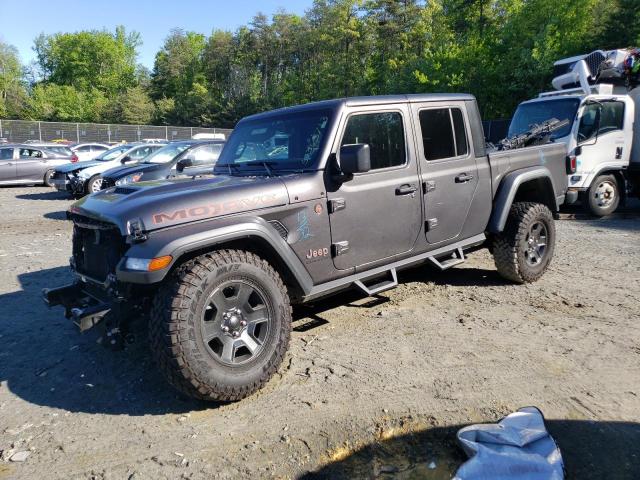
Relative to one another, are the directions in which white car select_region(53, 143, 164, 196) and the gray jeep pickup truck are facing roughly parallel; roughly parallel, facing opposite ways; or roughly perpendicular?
roughly parallel

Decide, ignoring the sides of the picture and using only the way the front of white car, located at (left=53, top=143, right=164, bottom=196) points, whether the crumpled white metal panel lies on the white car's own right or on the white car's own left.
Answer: on the white car's own left

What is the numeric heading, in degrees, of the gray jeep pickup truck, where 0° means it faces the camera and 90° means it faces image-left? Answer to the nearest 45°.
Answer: approximately 45°

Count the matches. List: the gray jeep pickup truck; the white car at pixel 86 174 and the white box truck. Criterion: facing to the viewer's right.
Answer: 0

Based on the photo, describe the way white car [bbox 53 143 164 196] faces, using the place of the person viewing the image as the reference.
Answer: facing the viewer and to the left of the viewer

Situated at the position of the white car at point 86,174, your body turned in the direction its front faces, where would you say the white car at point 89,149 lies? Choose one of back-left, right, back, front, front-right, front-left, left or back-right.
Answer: back-right

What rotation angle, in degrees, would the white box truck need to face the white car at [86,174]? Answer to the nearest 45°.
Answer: approximately 45° to its right

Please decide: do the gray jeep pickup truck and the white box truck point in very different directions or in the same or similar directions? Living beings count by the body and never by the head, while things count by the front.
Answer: same or similar directions

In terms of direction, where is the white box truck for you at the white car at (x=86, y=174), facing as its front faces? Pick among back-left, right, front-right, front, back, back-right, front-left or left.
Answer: left

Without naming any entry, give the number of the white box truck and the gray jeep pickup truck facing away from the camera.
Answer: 0

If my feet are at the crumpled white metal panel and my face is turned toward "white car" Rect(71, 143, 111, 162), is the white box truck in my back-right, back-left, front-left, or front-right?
front-right
